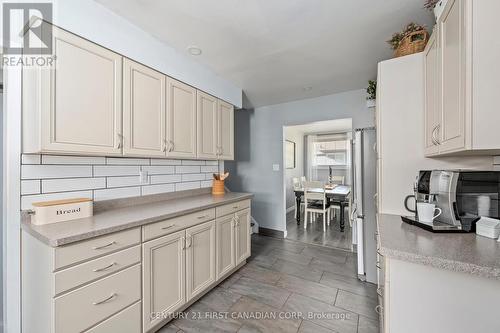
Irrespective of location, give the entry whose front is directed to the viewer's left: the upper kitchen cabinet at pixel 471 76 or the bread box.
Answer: the upper kitchen cabinet

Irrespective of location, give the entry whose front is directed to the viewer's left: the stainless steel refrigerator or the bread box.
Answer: the stainless steel refrigerator

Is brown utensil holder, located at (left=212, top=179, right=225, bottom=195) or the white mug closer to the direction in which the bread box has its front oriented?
the white mug

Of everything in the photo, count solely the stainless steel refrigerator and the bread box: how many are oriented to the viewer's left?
1

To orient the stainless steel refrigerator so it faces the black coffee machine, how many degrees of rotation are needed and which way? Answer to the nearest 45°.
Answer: approximately 135° to its left

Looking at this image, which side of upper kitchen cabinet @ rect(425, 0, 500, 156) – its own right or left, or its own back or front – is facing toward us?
left

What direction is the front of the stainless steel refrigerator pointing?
to the viewer's left

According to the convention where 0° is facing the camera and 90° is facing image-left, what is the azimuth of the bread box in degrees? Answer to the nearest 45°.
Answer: approximately 315°

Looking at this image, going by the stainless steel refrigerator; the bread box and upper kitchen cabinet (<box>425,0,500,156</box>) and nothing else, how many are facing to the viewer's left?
2

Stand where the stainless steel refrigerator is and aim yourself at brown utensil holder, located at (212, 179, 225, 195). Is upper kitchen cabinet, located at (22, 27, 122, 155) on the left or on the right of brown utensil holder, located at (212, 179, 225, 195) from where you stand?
left
